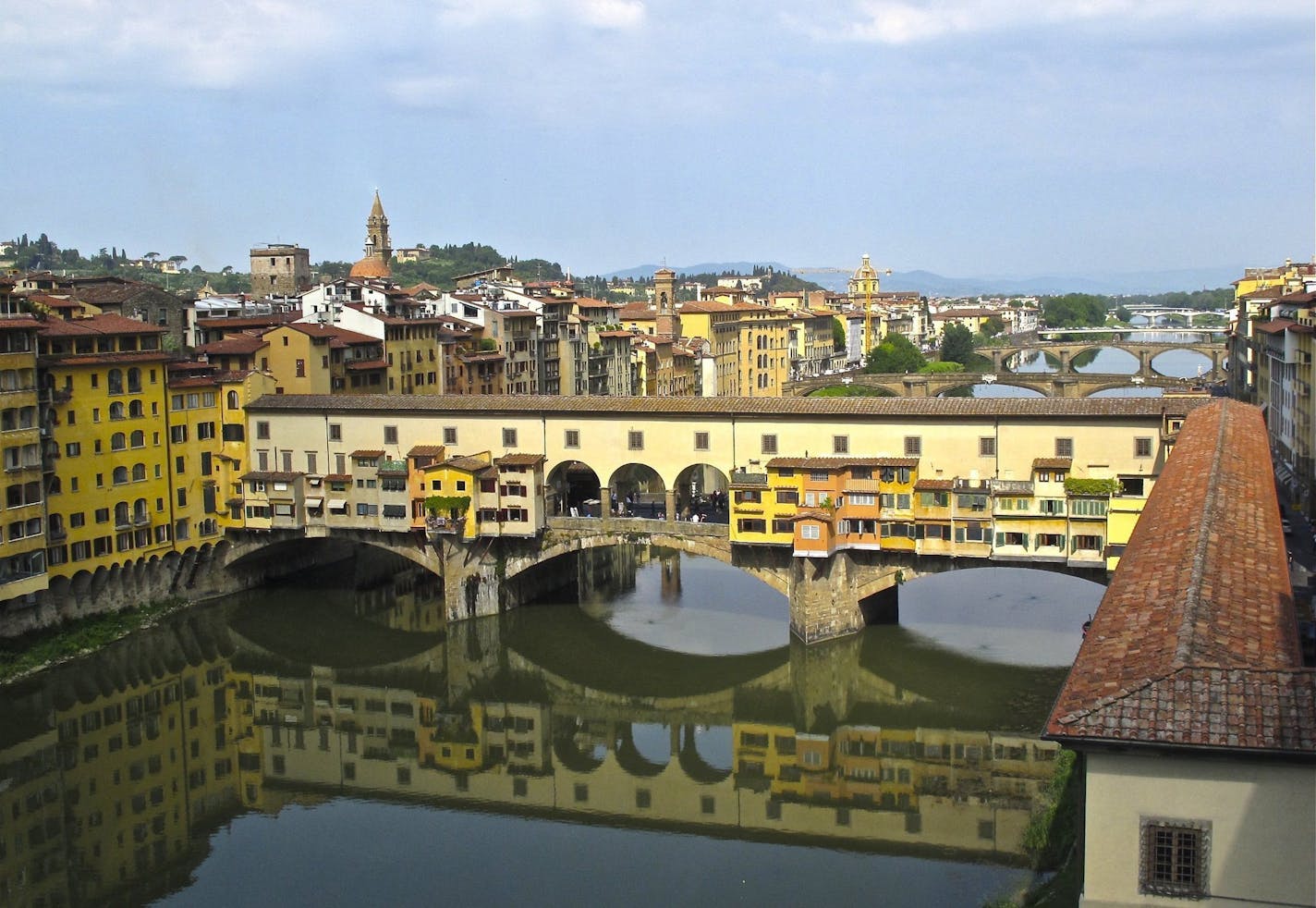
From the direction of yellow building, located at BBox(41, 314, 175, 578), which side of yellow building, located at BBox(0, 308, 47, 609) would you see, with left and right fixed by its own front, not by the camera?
left

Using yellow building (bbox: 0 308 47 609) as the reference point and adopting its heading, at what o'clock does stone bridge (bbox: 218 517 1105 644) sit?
The stone bridge is roughly at 11 o'clock from the yellow building.

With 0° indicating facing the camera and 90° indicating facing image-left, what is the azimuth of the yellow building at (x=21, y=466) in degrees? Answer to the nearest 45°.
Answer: approximately 315°

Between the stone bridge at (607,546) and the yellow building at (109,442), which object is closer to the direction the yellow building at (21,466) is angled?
the stone bridge
